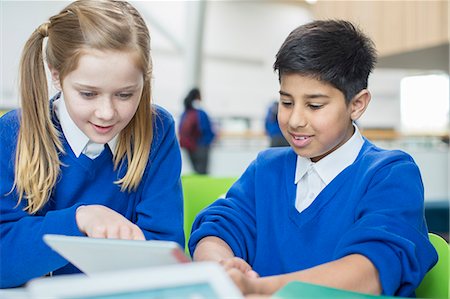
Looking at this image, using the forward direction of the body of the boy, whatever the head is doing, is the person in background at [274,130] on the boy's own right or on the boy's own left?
on the boy's own right

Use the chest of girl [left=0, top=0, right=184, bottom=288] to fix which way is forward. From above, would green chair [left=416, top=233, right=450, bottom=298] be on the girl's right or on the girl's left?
on the girl's left

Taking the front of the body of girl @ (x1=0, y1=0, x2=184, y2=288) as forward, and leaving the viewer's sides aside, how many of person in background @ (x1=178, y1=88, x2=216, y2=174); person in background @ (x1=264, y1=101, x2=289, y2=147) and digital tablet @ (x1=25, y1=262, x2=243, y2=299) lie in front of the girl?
1

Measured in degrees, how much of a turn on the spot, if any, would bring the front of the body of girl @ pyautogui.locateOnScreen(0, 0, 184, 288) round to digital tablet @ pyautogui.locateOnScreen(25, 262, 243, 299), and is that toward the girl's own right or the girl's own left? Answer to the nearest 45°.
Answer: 0° — they already face it

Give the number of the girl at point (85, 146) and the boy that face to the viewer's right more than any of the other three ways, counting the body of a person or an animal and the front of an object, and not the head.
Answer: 0

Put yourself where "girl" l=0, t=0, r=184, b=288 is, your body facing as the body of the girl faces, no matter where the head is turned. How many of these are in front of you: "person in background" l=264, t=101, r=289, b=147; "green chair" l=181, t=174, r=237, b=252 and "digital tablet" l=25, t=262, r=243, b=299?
1

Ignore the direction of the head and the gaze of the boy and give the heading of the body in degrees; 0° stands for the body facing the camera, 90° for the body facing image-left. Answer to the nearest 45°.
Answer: approximately 45°
